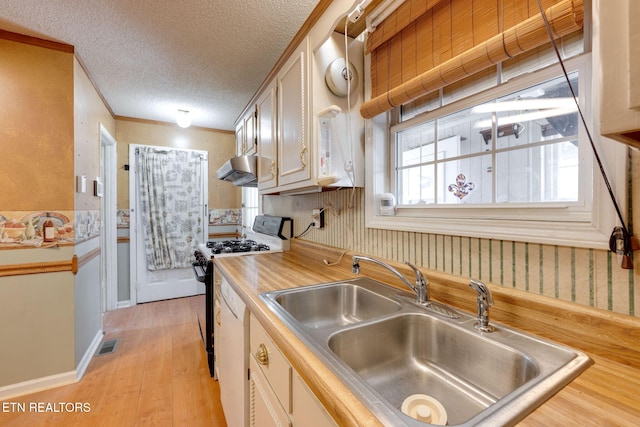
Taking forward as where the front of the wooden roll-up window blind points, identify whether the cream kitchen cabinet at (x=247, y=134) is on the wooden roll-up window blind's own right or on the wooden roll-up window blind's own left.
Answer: on the wooden roll-up window blind's own right

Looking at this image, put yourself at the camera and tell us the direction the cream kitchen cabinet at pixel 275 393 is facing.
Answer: facing to the left of the viewer

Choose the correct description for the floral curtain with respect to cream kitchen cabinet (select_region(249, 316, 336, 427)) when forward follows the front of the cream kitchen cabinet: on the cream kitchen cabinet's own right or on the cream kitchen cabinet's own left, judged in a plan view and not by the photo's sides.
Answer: on the cream kitchen cabinet's own right

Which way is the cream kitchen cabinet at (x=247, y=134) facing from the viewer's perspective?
to the viewer's left

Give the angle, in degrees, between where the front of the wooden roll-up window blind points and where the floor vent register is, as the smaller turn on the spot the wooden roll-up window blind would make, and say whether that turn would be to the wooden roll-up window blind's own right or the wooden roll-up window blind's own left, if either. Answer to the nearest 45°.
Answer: approximately 45° to the wooden roll-up window blind's own right

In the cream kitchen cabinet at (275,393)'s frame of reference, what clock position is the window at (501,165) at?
The window is roughly at 6 o'clock from the cream kitchen cabinet.

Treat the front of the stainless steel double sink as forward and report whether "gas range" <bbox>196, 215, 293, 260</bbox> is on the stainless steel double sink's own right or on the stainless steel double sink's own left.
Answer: on the stainless steel double sink's own right
